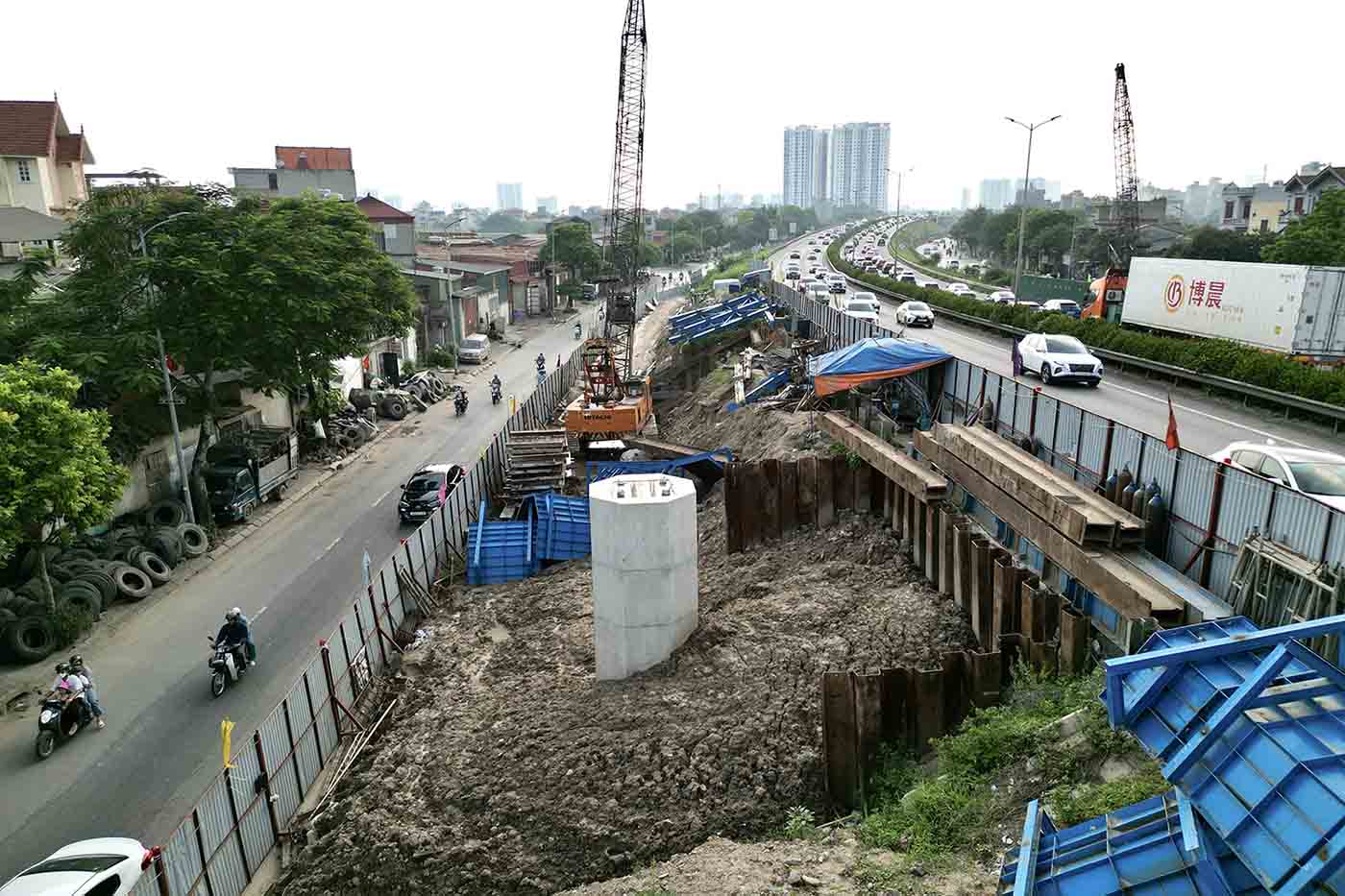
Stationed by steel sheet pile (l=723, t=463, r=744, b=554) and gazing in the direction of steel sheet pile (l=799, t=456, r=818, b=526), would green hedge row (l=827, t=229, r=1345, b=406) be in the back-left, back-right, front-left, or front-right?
front-left

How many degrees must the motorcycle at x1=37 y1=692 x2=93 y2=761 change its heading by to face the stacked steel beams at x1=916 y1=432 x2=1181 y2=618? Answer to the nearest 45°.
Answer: approximately 90° to its left

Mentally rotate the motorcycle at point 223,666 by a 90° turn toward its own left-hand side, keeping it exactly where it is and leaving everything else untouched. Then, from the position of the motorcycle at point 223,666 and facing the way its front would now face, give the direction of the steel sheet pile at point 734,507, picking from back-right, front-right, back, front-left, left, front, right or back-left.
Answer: front-left

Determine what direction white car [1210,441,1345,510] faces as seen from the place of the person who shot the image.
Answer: facing the viewer and to the right of the viewer

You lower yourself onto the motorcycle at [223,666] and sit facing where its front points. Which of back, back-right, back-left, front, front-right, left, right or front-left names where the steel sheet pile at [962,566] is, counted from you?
left

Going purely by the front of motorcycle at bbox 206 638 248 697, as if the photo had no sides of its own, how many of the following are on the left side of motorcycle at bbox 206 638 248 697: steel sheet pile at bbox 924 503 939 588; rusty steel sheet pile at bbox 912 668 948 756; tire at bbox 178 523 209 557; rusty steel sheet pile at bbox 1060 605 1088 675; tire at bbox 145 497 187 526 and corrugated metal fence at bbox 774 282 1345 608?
4

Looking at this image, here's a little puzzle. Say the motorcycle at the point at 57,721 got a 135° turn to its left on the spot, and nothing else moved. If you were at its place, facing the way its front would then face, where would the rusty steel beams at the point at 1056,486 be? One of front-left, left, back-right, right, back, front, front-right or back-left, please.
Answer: front-right

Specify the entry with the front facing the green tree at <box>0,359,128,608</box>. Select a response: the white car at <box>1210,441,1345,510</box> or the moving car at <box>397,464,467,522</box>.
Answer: the moving car

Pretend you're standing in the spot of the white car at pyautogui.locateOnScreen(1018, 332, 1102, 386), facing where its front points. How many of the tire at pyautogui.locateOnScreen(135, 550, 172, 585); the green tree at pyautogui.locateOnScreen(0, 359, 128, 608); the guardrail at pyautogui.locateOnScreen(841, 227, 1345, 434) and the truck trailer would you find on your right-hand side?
2

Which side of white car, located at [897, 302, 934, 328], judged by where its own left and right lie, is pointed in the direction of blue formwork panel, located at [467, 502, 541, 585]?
front

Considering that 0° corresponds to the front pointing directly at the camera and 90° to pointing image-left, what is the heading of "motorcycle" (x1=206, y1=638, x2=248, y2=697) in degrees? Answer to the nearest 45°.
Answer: approximately 45°
